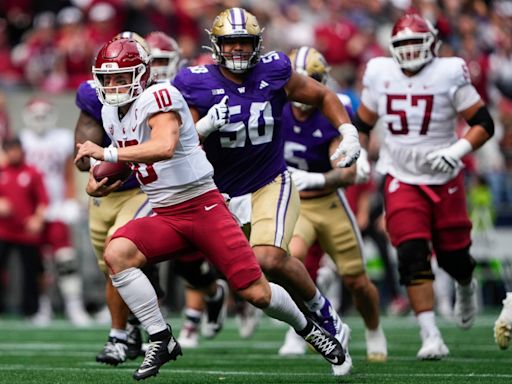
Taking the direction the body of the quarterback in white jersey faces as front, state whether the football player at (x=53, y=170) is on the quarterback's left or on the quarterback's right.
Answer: on the quarterback's right

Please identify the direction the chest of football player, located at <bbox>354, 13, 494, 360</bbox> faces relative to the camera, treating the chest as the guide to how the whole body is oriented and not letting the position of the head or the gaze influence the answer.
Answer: toward the camera

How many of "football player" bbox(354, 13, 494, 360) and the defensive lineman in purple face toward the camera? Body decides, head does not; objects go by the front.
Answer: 2

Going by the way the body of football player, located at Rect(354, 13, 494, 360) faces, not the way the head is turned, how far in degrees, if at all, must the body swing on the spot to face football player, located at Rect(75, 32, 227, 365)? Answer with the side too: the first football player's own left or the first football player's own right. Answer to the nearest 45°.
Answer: approximately 45° to the first football player's own right

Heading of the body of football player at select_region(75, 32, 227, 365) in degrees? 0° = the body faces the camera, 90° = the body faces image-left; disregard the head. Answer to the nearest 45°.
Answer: approximately 45°

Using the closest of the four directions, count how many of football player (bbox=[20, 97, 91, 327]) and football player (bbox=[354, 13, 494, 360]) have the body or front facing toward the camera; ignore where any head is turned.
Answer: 2

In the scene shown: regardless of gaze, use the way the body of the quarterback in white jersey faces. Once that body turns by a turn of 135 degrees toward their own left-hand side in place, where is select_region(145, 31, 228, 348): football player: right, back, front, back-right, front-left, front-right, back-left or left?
left

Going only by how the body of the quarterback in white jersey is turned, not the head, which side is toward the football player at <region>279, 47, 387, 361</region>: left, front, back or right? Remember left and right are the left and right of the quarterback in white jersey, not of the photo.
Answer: back

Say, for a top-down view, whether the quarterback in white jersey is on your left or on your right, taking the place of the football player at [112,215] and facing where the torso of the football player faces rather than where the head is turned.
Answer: on your left

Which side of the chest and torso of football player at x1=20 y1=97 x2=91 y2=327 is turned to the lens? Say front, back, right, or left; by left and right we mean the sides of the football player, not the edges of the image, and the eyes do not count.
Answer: front

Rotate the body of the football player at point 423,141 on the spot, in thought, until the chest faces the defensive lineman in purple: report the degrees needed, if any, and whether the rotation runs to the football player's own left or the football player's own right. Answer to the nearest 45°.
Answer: approximately 45° to the football player's own right

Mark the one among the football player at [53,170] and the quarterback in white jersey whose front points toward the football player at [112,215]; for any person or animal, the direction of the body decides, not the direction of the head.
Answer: the football player at [53,170]

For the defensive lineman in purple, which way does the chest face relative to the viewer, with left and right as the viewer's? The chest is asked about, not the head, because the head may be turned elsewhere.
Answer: facing the viewer
